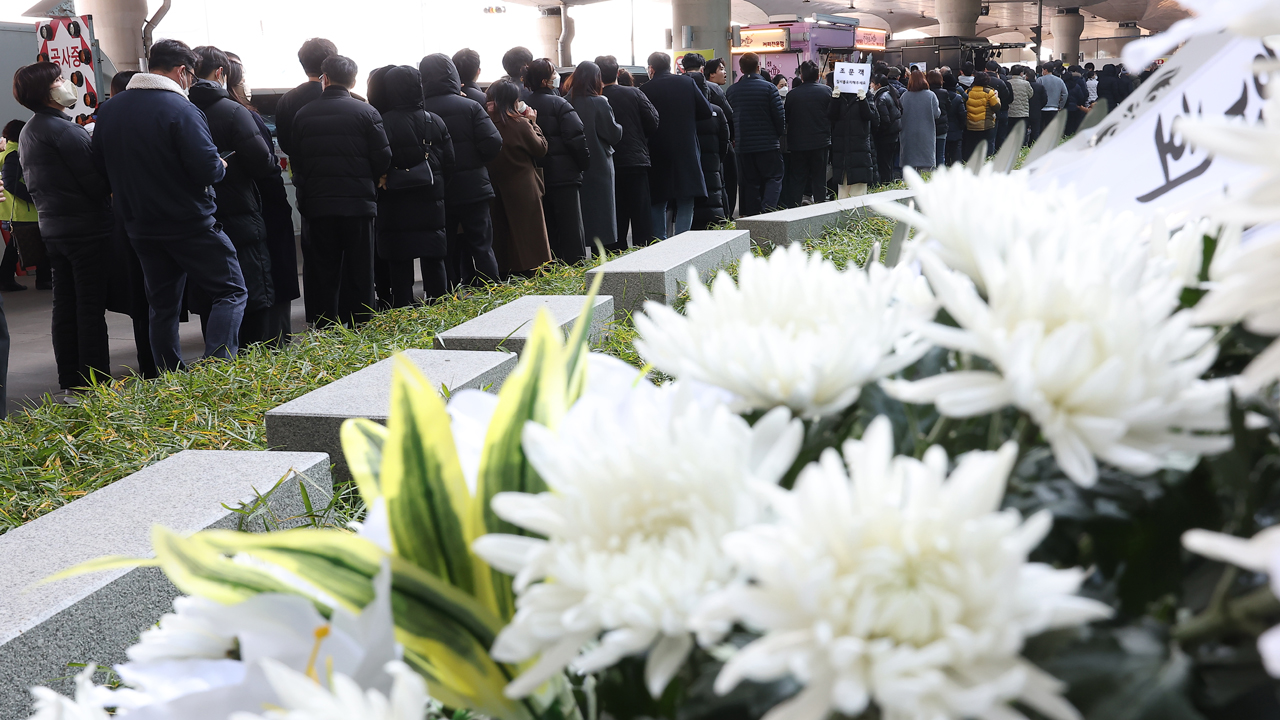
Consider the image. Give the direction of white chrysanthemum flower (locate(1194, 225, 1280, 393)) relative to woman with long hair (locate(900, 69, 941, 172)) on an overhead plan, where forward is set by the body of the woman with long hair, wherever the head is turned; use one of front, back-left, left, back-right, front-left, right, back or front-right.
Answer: back

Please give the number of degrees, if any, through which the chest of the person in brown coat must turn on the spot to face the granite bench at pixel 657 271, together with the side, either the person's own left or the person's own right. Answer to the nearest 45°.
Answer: approximately 135° to the person's own right

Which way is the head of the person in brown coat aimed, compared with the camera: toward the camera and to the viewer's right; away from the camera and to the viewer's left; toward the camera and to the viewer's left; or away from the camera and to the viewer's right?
away from the camera and to the viewer's right

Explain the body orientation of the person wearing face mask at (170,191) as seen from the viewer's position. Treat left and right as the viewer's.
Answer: facing away from the viewer and to the right of the viewer

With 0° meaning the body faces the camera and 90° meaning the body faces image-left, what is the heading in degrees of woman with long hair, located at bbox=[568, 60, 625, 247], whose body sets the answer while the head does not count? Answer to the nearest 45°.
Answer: approximately 225°

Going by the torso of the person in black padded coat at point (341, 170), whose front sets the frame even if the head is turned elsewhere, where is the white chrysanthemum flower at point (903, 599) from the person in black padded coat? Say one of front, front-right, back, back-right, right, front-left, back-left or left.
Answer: back

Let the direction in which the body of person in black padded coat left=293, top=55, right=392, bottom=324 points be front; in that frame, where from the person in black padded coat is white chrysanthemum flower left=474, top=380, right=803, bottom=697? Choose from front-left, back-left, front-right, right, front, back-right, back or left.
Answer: back

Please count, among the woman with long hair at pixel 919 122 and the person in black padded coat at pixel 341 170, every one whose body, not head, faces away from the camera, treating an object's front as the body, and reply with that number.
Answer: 2

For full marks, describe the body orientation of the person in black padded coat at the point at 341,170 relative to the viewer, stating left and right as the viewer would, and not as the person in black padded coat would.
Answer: facing away from the viewer

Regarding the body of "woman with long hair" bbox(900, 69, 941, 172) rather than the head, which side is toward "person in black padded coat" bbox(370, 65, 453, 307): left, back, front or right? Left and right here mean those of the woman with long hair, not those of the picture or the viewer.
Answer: back

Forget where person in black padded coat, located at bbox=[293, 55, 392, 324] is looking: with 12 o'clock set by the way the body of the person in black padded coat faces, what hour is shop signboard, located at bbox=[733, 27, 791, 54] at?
The shop signboard is roughly at 1 o'clock from the person in black padded coat.

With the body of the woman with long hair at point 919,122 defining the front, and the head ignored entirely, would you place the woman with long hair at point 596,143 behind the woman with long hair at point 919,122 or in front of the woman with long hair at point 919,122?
behind

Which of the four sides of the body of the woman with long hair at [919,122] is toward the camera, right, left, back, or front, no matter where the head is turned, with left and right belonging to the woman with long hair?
back

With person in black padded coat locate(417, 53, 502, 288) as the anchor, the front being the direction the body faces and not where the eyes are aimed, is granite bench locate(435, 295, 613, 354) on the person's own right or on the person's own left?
on the person's own right

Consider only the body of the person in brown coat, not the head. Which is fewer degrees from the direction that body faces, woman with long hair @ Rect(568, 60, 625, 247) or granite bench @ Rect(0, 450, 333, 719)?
the woman with long hair
